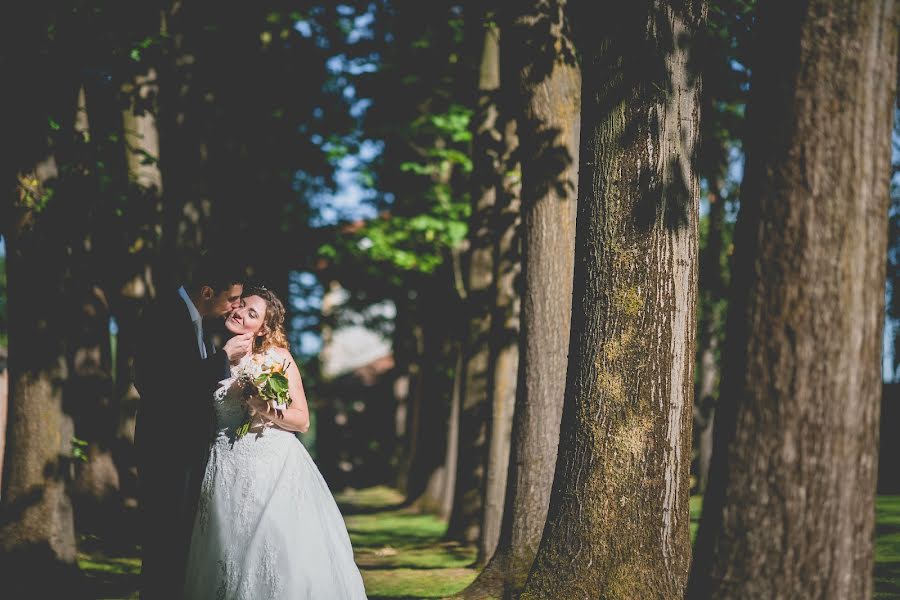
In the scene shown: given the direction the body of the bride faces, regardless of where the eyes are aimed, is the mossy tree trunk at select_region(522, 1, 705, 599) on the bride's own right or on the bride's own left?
on the bride's own left

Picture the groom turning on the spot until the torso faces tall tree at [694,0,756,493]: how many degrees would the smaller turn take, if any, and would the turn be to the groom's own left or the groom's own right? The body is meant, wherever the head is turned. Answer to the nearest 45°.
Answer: approximately 45° to the groom's own left

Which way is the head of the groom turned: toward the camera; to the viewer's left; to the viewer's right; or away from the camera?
to the viewer's right

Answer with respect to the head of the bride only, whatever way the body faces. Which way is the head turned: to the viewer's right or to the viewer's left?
to the viewer's left

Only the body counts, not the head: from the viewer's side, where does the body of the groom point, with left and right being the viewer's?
facing to the right of the viewer

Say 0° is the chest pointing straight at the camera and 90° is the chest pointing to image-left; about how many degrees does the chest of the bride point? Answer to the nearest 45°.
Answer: approximately 45°

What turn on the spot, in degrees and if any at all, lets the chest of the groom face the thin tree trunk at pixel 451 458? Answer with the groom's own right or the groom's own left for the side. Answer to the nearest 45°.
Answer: approximately 90° to the groom's own left

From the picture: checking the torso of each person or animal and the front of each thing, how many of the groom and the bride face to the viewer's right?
1
